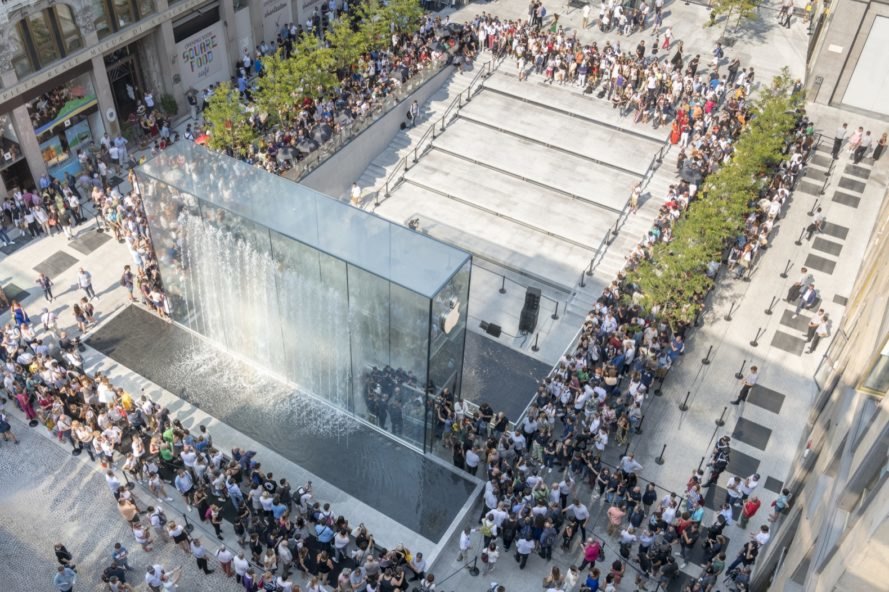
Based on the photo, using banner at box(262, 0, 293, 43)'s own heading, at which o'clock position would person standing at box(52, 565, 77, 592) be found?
The person standing is roughly at 2 o'clock from the banner.

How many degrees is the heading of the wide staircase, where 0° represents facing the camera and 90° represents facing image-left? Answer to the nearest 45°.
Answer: approximately 45°

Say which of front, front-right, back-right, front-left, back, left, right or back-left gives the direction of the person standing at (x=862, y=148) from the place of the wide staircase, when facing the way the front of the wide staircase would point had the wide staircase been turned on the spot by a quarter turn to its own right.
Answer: back-right

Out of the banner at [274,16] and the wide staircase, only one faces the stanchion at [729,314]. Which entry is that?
the banner

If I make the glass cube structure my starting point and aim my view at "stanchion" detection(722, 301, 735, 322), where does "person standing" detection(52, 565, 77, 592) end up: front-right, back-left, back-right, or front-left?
back-right

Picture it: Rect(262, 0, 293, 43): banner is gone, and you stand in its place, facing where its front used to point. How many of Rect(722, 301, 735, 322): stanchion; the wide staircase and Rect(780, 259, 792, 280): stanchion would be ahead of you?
3

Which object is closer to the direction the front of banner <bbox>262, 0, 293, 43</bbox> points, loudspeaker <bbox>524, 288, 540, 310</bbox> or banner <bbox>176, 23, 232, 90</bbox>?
the loudspeaker

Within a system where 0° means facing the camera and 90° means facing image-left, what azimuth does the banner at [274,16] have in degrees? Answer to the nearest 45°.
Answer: approximately 315°

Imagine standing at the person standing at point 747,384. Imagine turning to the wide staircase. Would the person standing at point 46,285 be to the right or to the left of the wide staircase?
left

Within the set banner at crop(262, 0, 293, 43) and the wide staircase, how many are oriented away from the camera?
0

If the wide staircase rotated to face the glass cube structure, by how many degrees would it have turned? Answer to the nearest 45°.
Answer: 0° — it already faces it

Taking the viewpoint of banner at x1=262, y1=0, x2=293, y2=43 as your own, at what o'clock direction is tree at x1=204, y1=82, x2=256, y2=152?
The tree is roughly at 2 o'clock from the banner.
